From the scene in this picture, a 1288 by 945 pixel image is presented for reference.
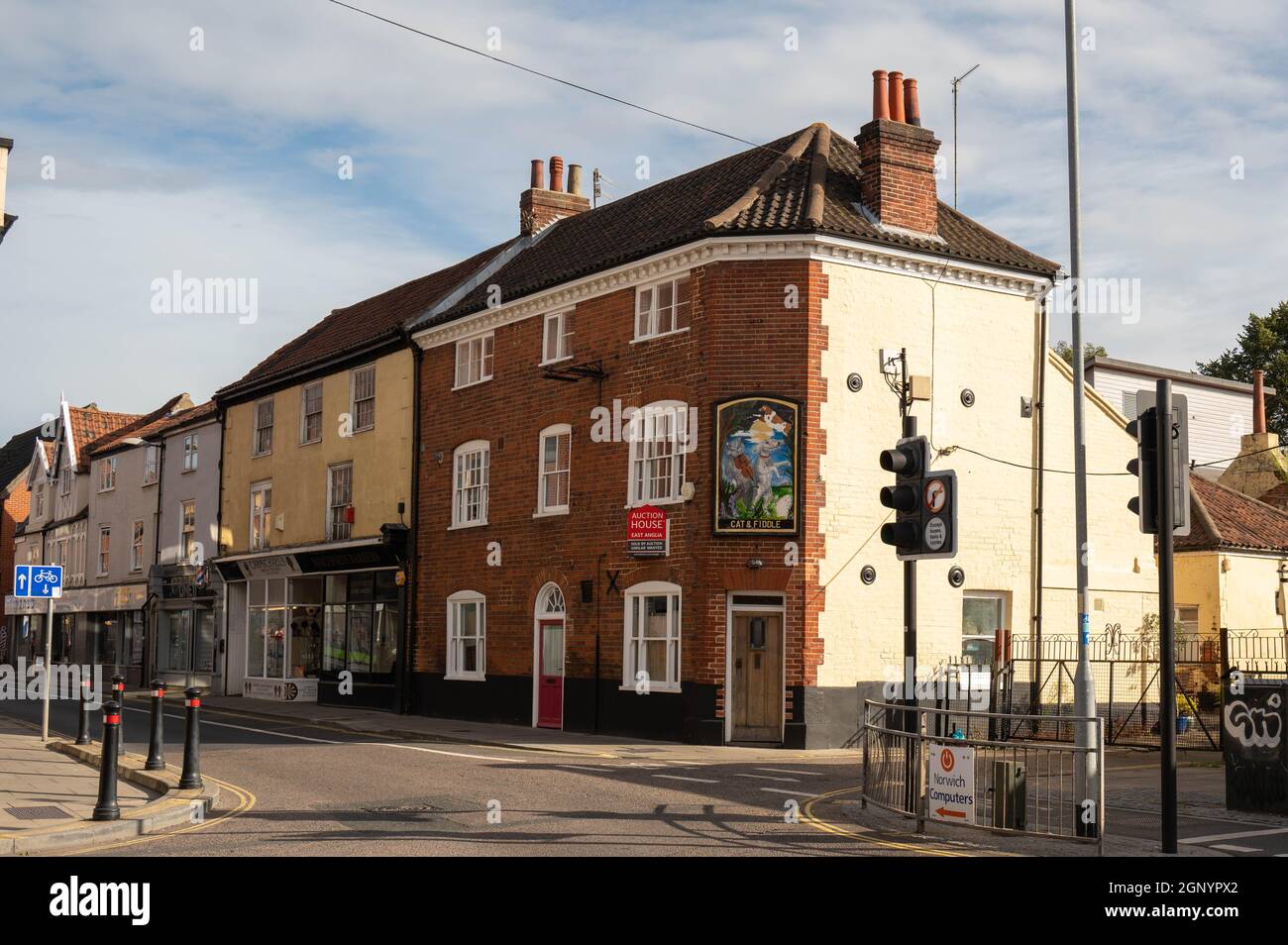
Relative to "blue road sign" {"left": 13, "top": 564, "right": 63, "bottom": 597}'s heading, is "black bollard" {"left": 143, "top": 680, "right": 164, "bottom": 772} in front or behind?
in front

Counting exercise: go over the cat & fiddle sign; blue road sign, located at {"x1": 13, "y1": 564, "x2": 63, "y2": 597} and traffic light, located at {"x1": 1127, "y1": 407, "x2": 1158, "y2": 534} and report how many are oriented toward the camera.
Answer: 2

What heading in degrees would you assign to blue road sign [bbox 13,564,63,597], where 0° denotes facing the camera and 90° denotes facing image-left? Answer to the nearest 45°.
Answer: approximately 0°

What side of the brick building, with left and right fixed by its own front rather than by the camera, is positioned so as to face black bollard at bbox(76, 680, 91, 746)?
front

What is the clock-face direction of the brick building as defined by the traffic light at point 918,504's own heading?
The brick building is roughly at 4 o'clock from the traffic light.

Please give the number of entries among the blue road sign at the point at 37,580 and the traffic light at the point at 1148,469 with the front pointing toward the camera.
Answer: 1

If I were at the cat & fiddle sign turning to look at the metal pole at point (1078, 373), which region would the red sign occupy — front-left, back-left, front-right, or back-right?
back-right

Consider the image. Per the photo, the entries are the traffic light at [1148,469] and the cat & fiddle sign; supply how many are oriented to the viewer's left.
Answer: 1

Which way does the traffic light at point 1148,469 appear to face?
to the viewer's left

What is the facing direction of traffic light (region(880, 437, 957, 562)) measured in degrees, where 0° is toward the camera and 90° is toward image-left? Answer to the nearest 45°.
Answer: approximately 45°

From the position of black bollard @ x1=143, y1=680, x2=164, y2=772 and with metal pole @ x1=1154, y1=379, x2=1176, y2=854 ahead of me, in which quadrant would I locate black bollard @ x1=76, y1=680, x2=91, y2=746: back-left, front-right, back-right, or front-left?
back-left

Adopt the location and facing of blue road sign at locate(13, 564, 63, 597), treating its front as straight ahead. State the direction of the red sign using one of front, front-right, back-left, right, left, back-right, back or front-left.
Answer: left
